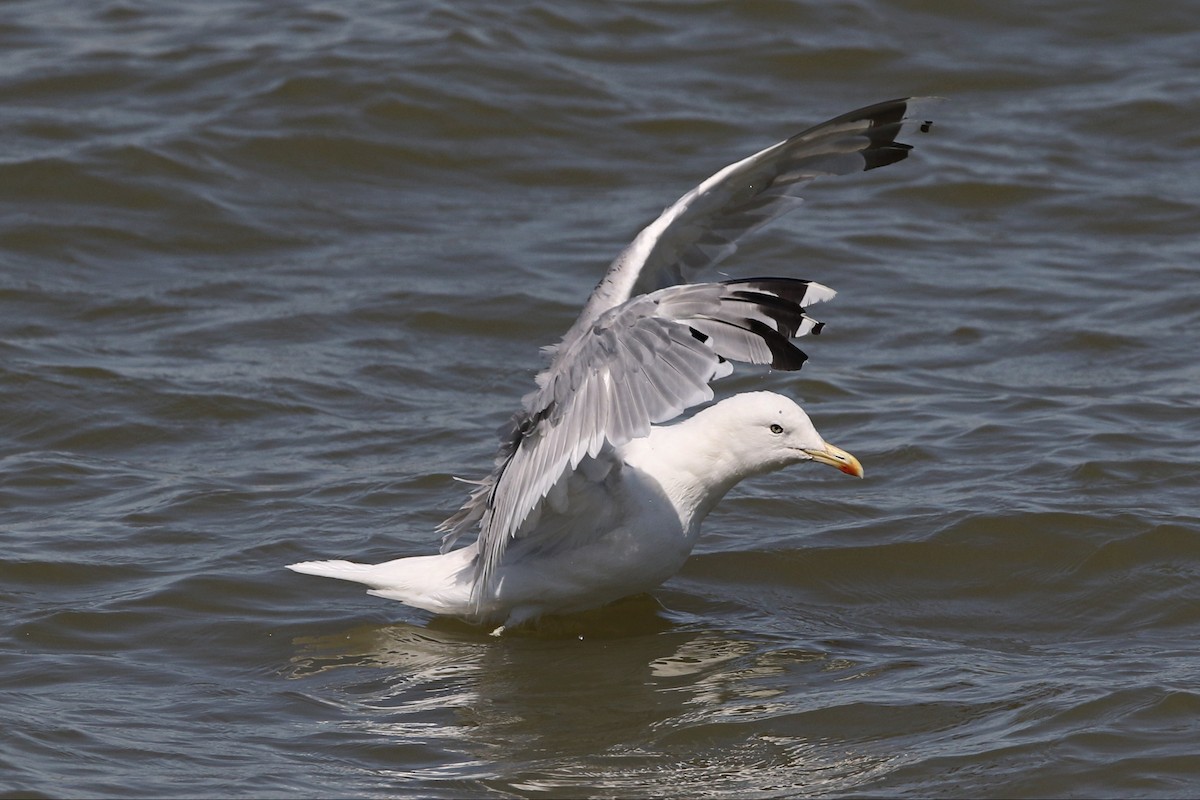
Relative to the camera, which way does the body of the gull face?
to the viewer's right
